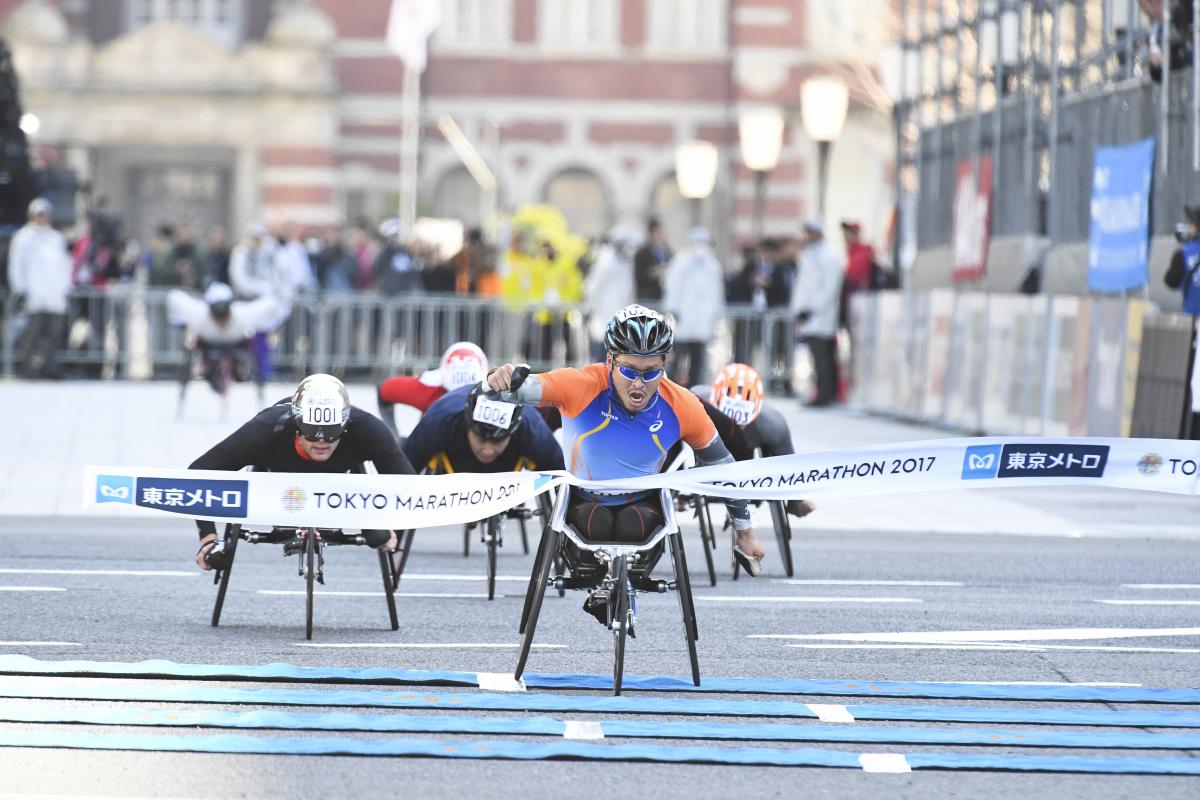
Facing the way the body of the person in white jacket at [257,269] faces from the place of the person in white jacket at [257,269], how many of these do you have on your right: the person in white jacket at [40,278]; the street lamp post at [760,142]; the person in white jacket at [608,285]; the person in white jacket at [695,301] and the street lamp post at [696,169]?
1

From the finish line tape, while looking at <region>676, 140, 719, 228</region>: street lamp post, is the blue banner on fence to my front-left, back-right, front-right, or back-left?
front-right

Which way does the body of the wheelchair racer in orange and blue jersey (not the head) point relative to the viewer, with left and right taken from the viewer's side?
facing the viewer

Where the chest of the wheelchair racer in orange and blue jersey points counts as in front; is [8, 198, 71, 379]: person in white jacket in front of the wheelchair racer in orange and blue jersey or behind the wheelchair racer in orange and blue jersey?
behind

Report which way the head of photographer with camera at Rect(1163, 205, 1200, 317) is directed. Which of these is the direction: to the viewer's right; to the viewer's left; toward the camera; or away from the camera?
to the viewer's left

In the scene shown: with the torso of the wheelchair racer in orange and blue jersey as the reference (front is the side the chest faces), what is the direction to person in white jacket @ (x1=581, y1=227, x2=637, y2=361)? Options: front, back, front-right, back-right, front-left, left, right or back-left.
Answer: back

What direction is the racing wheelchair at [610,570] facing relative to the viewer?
toward the camera

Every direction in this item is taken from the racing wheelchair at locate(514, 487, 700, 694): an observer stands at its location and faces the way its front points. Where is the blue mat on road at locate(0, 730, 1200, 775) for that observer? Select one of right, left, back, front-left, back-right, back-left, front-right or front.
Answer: front

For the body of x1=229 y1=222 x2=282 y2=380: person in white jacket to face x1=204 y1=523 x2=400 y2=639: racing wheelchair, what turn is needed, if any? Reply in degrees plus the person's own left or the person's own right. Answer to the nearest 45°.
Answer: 0° — they already face it

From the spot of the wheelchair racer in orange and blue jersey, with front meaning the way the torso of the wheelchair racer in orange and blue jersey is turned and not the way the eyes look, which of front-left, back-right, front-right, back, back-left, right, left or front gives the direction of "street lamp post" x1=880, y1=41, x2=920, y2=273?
back

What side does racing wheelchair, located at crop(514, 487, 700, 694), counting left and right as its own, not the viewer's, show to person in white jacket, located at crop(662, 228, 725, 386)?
back

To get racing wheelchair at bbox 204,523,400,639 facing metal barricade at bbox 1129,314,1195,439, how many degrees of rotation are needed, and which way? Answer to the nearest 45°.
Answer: approximately 135° to its left

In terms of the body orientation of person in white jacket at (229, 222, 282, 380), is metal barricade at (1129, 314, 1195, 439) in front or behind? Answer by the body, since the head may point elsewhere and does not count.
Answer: in front

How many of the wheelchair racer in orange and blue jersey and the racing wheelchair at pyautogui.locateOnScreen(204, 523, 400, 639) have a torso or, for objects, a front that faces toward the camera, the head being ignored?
2

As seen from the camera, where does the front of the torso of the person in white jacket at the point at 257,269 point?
toward the camera
